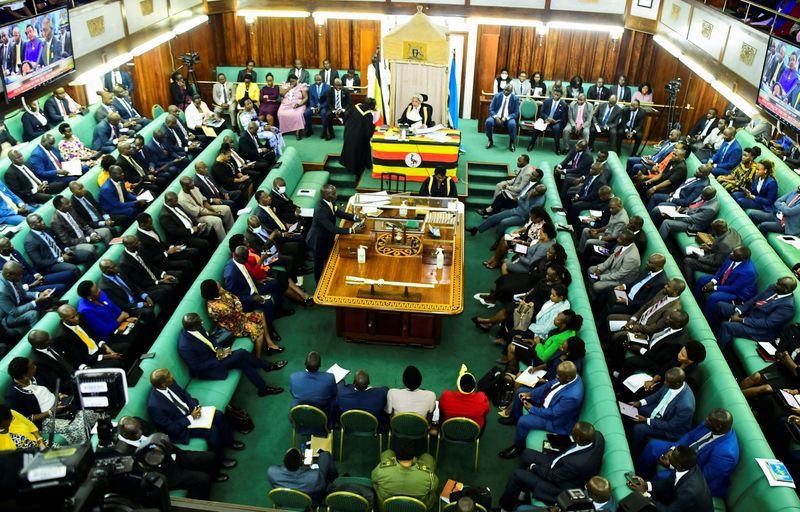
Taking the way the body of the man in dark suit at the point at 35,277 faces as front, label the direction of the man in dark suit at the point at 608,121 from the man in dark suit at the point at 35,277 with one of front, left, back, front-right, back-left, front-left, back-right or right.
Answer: front-left

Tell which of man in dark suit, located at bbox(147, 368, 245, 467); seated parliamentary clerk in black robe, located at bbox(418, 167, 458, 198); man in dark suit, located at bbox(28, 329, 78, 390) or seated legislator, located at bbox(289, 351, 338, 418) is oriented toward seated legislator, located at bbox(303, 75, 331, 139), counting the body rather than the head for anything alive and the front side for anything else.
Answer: seated legislator, located at bbox(289, 351, 338, 418)

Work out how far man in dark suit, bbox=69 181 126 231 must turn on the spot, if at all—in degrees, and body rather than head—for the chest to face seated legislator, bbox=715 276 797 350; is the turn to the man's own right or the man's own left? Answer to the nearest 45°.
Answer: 0° — they already face them

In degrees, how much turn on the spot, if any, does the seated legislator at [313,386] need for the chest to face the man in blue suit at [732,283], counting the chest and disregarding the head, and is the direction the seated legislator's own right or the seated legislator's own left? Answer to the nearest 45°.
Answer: approximately 90° to the seated legislator's own right

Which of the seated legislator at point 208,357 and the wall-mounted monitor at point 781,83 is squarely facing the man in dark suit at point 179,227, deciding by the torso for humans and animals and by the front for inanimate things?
the wall-mounted monitor

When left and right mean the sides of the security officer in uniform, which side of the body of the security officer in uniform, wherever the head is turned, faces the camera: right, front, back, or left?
back

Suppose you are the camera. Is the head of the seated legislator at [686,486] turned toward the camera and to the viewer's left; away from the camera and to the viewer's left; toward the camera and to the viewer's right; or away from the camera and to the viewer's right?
away from the camera and to the viewer's left

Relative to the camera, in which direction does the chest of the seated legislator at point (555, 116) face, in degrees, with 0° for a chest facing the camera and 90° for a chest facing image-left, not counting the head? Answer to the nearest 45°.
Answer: approximately 0°

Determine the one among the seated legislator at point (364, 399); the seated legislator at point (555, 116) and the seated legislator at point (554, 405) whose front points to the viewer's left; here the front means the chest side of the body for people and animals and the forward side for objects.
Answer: the seated legislator at point (554, 405)

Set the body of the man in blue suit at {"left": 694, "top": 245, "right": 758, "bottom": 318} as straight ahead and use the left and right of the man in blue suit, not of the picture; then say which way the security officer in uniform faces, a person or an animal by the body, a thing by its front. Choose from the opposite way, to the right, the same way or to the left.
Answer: to the right

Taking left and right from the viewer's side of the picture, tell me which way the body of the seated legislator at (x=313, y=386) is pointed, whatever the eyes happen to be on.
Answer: facing away from the viewer

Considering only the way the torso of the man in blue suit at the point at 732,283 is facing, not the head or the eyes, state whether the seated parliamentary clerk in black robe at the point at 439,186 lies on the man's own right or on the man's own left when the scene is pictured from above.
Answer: on the man's own right

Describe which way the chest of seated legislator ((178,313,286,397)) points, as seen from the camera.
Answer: to the viewer's right

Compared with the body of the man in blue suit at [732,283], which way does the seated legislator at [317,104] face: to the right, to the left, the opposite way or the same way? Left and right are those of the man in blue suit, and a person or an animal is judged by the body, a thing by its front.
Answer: to the left
